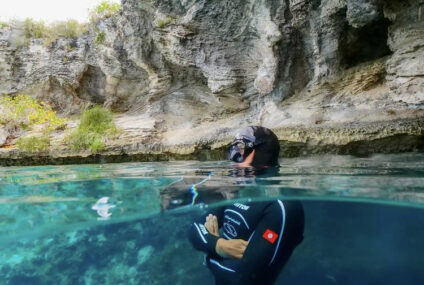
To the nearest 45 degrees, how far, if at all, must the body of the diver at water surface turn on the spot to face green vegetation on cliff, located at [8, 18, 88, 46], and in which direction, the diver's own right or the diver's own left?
approximately 90° to the diver's own right

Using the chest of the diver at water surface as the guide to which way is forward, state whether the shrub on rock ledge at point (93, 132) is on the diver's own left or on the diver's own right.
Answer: on the diver's own right

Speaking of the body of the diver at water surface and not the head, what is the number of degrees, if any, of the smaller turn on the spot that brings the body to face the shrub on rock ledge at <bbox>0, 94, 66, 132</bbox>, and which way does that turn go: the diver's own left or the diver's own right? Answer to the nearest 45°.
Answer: approximately 90° to the diver's own right

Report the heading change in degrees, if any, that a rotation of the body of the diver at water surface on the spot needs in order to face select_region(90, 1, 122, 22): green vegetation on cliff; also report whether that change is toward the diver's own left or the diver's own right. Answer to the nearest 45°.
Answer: approximately 90° to the diver's own right

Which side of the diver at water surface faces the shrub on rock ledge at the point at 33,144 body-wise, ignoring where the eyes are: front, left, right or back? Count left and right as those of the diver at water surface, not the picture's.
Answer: right

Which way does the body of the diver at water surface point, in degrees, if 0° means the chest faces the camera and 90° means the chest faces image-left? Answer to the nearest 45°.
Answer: approximately 45°
